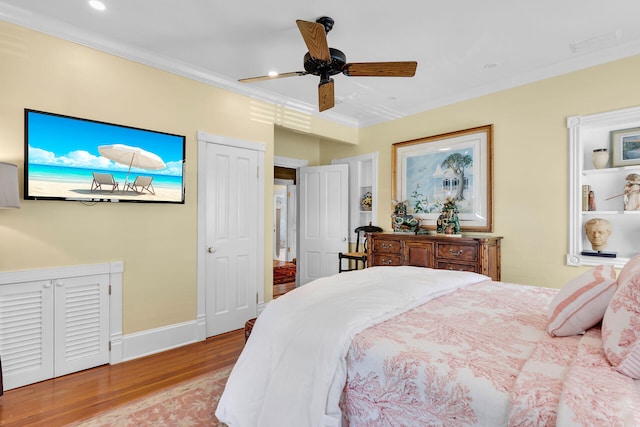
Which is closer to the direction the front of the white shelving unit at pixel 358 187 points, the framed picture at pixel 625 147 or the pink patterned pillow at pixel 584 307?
the pink patterned pillow

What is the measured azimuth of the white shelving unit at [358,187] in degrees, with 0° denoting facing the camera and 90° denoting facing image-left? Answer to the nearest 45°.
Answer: approximately 45°

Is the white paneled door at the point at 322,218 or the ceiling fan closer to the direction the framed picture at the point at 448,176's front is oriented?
the ceiling fan

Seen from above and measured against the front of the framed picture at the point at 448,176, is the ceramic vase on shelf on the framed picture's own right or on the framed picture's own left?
on the framed picture's own left

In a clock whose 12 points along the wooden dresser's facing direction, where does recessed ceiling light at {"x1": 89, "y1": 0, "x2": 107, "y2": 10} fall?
The recessed ceiling light is roughly at 12 o'clock from the wooden dresser.

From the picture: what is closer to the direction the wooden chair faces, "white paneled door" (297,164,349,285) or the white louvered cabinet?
the white louvered cabinet

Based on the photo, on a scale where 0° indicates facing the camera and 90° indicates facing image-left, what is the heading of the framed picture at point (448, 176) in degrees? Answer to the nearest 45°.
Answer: approximately 45°

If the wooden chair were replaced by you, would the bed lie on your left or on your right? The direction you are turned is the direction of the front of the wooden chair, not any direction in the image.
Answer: on your left

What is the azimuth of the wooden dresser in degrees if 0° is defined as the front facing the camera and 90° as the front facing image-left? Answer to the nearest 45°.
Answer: approximately 45°
